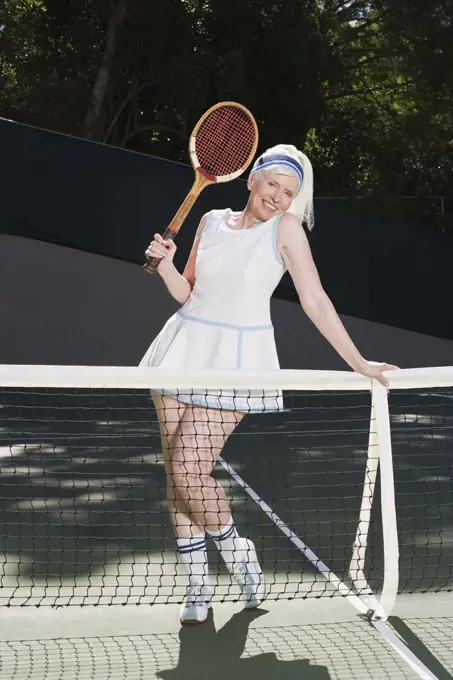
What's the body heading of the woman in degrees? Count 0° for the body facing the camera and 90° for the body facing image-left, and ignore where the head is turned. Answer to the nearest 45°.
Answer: approximately 0°
